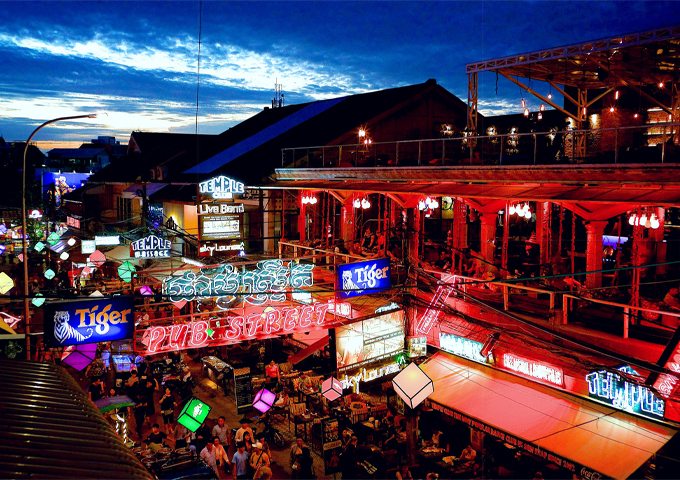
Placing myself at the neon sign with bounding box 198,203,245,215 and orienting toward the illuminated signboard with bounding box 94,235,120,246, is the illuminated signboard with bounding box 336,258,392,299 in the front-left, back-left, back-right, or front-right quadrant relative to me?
back-left

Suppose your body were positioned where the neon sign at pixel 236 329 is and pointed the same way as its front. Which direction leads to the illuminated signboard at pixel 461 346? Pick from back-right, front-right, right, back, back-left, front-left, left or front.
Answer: left

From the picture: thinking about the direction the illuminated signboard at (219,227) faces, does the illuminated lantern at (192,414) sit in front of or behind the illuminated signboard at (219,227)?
in front

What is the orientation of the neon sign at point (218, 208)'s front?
toward the camera

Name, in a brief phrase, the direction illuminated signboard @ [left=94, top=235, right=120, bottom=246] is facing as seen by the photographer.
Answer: facing the viewer

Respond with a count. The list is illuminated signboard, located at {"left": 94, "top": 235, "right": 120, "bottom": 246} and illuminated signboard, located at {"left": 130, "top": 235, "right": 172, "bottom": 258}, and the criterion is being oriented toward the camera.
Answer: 2

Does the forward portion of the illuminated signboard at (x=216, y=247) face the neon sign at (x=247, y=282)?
yes

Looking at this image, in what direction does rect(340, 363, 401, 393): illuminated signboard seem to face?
toward the camera

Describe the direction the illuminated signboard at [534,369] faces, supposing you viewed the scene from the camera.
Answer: facing the viewer and to the left of the viewer

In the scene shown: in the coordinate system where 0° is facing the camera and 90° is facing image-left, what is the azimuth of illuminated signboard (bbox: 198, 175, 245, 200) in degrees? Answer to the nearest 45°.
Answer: approximately 0°

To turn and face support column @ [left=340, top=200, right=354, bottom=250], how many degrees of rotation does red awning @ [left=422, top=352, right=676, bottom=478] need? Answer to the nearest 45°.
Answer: approximately 90° to its right

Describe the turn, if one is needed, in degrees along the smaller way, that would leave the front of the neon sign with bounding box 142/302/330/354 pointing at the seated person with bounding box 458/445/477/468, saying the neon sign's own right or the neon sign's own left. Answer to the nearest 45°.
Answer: approximately 90° to the neon sign's own left

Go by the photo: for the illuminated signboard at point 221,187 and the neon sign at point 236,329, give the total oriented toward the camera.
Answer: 2
